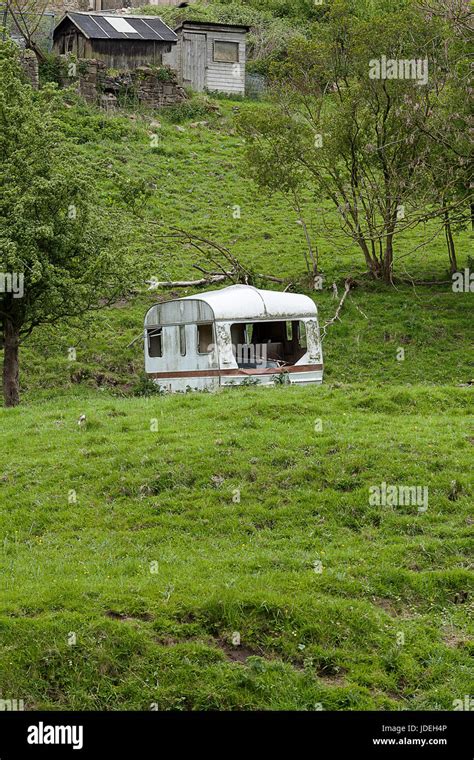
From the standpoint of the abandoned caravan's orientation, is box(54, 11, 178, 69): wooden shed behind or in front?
behind

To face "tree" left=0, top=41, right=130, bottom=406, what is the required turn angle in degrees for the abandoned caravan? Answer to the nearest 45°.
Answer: approximately 90° to its right
